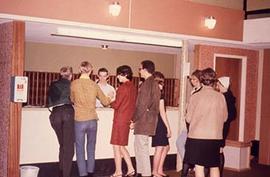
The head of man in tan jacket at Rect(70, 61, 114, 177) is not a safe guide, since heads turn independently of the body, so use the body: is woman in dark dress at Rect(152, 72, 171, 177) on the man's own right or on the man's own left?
on the man's own right

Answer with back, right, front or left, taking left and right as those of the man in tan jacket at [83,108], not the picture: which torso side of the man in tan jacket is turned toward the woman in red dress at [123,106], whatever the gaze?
right

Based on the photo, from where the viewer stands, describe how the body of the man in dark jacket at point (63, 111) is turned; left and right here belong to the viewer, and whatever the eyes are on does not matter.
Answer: facing away from the viewer and to the right of the viewer

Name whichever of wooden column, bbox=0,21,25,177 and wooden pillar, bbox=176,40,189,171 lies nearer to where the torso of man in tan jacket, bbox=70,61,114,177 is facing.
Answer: the wooden pillar

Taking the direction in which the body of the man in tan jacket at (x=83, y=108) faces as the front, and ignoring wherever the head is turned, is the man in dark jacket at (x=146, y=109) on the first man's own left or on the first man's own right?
on the first man's own right

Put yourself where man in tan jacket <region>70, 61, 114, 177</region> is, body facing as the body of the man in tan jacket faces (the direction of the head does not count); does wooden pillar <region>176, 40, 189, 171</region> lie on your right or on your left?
on your right

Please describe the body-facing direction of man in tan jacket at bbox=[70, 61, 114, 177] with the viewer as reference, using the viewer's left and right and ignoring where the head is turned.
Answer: facing away from the viewer
